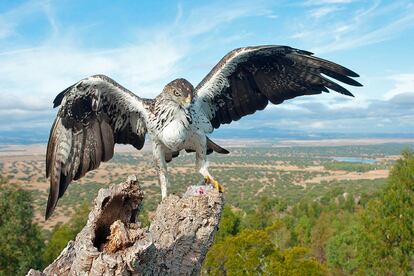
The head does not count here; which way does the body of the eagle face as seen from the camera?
toward the camera
